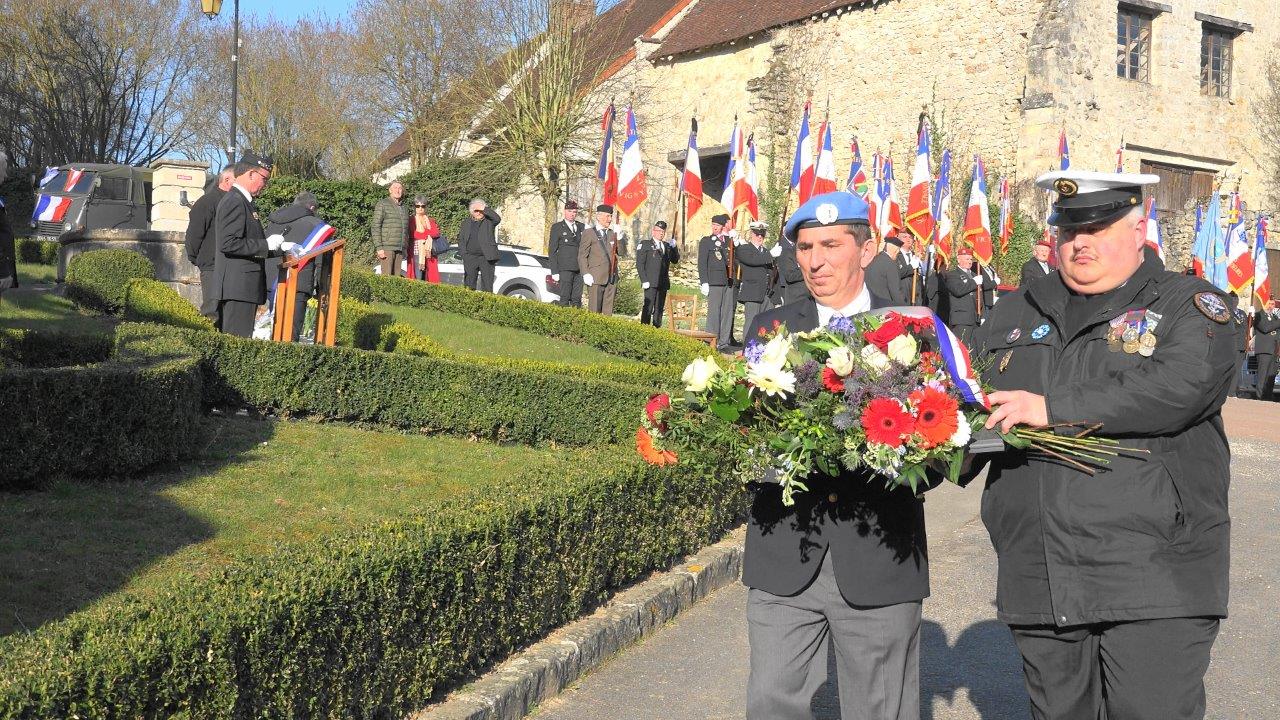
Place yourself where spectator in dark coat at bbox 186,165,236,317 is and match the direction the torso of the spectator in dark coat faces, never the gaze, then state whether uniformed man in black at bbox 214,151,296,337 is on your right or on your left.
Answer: on your right

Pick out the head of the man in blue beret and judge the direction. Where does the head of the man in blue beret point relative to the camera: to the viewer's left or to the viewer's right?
to the viewer's left

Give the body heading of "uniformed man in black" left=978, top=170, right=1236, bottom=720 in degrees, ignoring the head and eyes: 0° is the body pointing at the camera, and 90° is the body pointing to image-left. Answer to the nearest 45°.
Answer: approximately 45°

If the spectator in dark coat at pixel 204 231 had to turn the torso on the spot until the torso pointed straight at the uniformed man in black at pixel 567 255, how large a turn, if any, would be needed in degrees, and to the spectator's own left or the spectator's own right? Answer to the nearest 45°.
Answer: approximately 45° to the spectator's own left

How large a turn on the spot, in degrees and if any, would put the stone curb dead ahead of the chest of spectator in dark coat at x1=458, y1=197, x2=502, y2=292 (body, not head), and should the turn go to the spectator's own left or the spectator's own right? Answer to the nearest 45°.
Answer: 0° — they already face it

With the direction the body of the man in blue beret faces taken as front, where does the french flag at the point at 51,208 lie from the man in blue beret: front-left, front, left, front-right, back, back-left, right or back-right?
back-right

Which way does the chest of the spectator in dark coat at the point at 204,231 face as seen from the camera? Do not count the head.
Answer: to the viewer's right

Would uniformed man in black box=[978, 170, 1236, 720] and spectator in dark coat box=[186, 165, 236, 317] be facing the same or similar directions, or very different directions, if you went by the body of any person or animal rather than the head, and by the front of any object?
very different directions

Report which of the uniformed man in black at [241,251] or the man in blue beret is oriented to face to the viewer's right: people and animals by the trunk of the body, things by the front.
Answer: the uniformed man in black

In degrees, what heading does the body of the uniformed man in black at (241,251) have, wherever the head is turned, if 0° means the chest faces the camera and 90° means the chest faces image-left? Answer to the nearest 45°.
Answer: approximately 270°

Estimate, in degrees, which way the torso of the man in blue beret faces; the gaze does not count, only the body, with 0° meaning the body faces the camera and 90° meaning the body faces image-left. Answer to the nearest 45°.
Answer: approximately 0°
